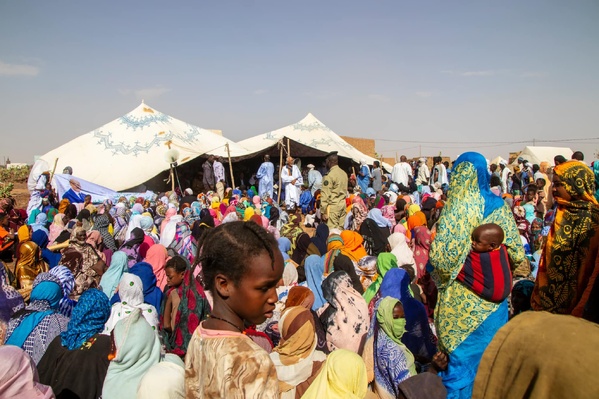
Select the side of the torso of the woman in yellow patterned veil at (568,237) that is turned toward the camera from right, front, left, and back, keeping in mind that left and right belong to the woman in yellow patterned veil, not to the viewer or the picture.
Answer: left
